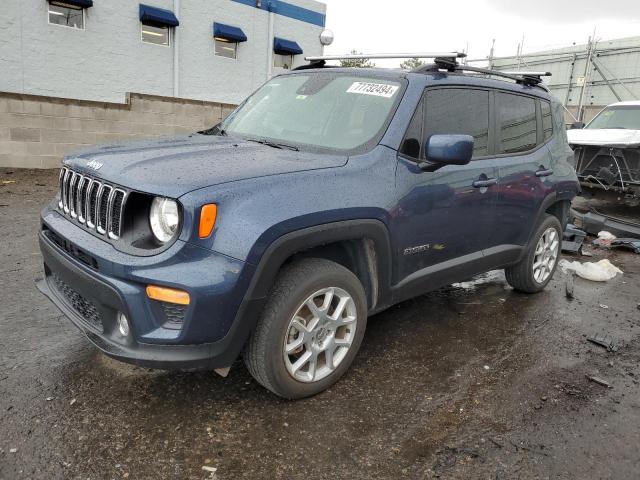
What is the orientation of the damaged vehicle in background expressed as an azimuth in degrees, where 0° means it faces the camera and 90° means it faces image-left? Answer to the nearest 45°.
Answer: approximately 0°

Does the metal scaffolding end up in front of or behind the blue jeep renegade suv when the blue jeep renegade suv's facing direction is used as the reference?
behind

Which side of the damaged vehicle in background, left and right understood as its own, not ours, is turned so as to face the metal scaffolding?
back

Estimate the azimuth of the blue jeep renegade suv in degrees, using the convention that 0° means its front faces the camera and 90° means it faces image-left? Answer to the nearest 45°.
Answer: approximately 45°

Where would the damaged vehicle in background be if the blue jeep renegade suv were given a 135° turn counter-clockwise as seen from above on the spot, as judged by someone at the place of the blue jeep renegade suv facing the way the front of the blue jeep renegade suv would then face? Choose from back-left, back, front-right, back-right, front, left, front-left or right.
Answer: front-left

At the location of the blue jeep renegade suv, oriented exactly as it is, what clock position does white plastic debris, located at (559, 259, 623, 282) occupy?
The white plastic debris is roughly at 6 o'clock from the blue jeep renegade suv.
